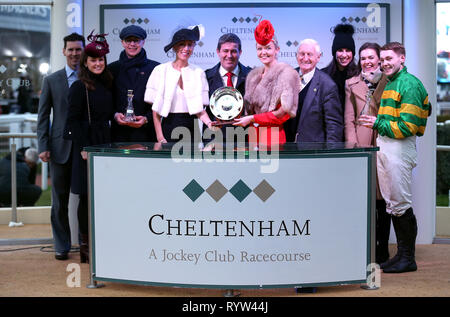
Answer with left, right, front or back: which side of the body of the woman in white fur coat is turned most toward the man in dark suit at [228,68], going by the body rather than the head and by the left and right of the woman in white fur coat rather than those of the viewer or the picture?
left

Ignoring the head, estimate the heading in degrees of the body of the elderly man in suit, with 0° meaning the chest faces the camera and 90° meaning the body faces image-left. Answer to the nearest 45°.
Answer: approximately 45°

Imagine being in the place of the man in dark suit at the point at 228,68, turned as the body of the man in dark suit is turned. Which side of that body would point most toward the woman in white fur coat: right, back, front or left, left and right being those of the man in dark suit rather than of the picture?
right

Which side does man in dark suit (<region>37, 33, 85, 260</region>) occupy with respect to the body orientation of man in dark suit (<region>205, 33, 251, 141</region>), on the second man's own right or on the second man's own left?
on the second man's own right

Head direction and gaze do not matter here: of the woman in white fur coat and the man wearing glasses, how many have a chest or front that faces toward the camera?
2

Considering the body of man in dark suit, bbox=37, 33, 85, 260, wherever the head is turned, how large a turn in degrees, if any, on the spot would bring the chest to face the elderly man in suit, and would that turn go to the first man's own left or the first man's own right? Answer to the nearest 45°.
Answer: approximately 45° to the first man's own left

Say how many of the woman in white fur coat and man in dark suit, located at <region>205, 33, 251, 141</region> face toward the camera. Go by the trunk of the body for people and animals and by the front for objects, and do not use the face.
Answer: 2

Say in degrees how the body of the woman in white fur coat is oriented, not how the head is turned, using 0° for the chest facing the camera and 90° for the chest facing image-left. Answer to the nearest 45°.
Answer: approximately 0°
